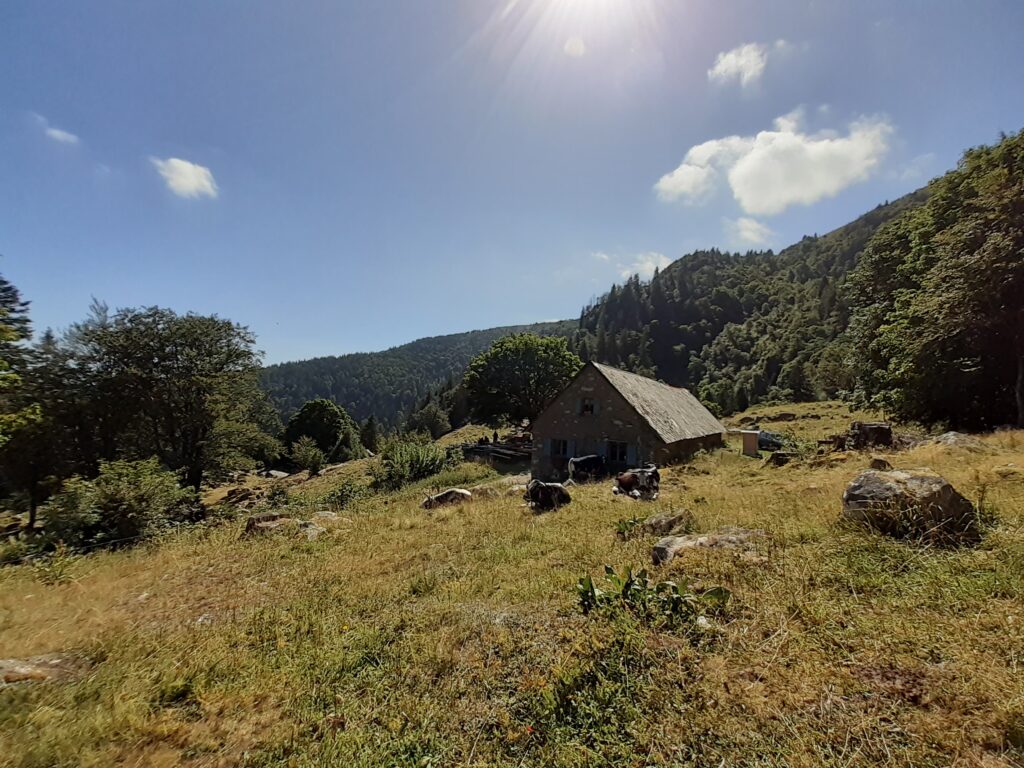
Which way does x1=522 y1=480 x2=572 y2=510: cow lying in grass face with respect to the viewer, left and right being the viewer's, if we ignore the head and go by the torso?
facing to the left of the viewer

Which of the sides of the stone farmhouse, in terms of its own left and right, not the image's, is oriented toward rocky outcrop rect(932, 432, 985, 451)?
left

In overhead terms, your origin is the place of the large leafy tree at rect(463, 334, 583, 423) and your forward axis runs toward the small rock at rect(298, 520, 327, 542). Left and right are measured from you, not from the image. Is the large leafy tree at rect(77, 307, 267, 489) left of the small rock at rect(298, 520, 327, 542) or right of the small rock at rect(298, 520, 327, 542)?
right

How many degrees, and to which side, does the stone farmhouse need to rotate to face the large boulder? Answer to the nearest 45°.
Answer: approximately 45° to its left

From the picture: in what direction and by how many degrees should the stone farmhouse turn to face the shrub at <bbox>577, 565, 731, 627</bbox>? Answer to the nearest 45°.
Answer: approximately 45° to its left

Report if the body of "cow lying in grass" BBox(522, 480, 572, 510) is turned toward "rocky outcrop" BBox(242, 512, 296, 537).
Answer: yes

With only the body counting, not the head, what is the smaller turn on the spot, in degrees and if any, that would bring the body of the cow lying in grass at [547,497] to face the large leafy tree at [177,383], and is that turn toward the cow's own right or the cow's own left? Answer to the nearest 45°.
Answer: approximately 45° to the cow's own right

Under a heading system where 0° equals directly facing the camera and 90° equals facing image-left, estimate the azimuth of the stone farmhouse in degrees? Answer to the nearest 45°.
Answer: approximately 45°

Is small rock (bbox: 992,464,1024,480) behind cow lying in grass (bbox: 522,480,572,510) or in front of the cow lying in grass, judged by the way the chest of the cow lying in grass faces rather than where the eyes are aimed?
behind

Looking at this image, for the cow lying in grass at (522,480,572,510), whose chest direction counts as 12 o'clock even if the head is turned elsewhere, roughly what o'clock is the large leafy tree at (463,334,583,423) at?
The large leafy tree is roughly at 3 o'clock from the cow lying in grass.
